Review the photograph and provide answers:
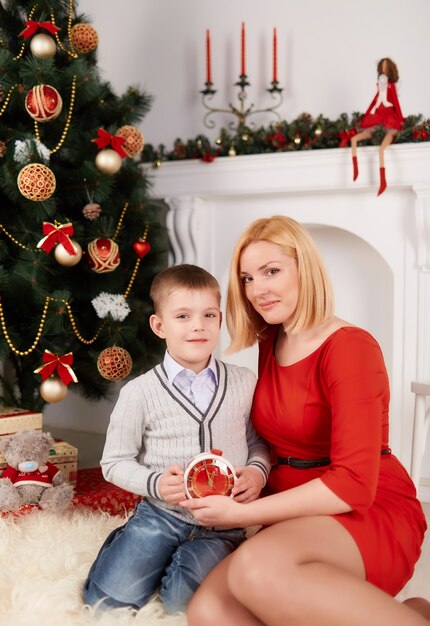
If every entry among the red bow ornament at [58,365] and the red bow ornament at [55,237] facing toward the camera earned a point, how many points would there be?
2

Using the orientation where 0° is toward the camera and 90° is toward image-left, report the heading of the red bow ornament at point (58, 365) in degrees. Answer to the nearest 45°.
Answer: approximately 0°

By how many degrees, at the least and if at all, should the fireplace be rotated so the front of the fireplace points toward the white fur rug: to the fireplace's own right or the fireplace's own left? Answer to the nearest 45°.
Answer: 0° — it already faces it

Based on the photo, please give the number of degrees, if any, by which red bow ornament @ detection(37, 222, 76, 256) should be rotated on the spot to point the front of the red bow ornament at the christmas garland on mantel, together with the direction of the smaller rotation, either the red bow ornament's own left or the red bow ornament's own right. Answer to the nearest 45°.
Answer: approximately 90° to the red bow ornament's own left
